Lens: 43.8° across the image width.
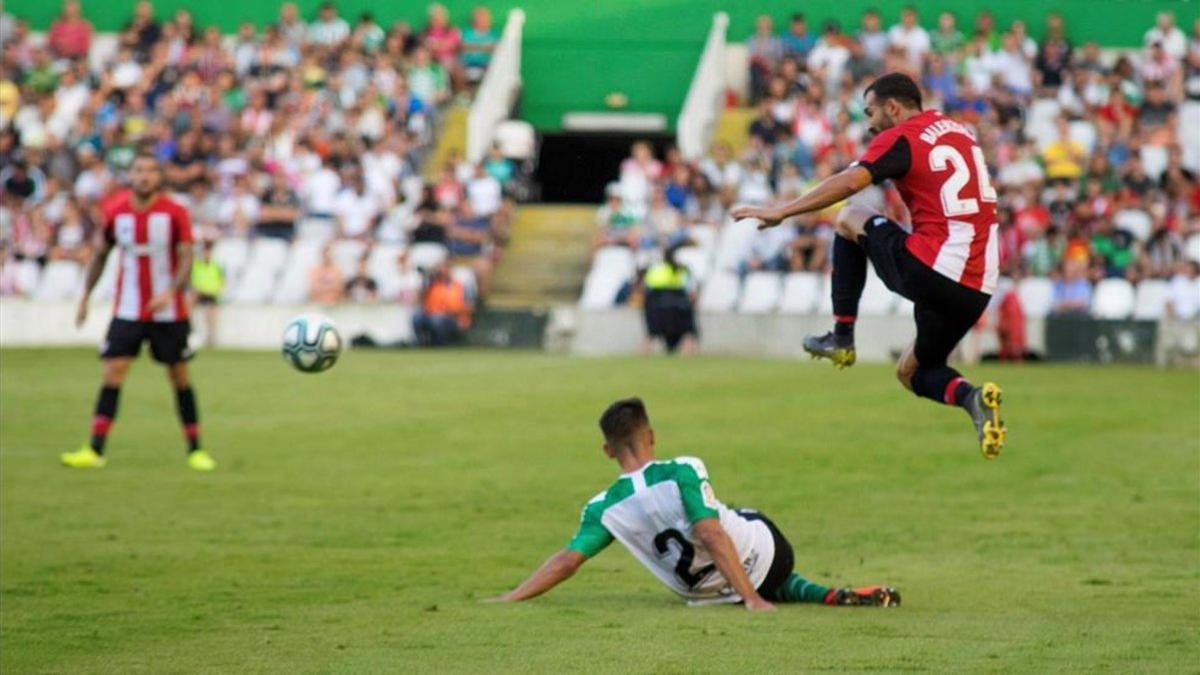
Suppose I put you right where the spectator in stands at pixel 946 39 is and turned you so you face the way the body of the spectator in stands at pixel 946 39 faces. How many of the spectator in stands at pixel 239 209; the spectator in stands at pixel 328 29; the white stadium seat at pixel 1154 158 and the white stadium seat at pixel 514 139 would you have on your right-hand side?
3

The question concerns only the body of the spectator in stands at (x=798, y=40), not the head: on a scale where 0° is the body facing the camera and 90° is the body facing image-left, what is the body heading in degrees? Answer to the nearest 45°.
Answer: approximately 0°

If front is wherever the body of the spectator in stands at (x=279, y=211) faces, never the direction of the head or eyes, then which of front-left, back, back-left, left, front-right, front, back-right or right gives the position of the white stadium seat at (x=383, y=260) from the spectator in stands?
front-left

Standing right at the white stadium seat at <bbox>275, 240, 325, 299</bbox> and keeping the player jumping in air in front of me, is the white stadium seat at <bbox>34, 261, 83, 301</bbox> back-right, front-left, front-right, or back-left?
back-right

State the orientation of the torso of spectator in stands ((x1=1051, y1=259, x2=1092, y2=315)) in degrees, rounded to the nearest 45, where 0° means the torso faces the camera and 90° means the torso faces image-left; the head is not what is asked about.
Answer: approximately 0°

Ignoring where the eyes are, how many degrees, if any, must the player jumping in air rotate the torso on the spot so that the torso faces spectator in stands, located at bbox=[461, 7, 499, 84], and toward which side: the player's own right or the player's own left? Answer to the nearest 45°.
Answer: approximately 45° to the player's own right

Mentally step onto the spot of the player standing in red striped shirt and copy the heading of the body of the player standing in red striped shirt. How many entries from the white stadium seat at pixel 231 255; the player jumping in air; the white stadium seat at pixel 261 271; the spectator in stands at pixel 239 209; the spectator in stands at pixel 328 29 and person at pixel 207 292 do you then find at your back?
5
